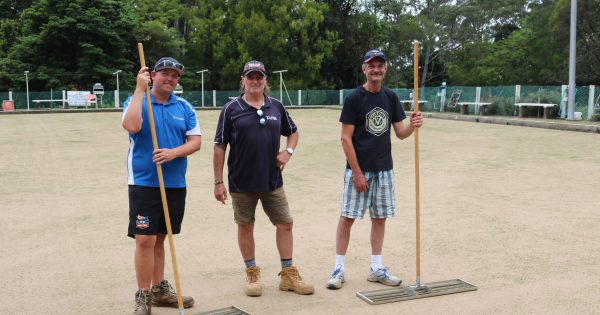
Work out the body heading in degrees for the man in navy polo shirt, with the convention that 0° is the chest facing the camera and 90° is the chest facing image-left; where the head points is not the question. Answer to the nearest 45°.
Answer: approximately 0°

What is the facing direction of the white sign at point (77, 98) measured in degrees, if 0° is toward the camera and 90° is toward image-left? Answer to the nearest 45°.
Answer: approximately 0°

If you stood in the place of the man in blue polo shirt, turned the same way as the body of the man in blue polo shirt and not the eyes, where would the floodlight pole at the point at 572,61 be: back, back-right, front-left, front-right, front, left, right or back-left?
left

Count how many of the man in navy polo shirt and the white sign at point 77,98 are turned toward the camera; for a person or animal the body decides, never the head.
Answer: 2

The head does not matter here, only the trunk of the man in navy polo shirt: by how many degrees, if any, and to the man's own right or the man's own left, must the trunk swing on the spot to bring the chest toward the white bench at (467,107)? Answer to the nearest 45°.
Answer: approximately 180°

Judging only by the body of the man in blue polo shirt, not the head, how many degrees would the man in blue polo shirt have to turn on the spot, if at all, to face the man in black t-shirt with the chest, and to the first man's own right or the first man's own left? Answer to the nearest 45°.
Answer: approximately 45° to the first man's own left

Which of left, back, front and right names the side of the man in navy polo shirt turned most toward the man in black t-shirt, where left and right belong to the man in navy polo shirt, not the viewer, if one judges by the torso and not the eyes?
left

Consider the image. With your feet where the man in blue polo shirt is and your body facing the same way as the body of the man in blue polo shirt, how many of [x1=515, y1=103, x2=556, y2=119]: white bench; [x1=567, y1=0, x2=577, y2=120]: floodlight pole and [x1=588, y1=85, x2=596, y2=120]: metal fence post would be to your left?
3

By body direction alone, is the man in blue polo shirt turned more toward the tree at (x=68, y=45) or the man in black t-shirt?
the man in black t-shirt

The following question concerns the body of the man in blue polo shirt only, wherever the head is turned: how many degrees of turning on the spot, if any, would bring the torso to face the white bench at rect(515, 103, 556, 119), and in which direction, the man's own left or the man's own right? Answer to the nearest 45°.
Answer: approximately 90° to the man's own left

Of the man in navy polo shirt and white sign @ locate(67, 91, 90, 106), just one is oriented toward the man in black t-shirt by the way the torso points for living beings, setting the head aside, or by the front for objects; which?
the white sign
